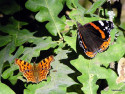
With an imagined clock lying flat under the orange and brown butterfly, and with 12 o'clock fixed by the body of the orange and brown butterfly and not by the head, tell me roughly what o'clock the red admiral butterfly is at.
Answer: The red admiral butterfly is roughly at 2 o'clock from the orange and brown butterfly.

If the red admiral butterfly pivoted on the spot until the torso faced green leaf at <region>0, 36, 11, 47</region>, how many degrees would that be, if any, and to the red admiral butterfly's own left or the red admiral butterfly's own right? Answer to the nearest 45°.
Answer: approximately 45° to the red admiral butterfly's own left

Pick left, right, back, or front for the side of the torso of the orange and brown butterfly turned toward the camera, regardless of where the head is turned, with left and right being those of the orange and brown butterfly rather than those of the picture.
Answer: back

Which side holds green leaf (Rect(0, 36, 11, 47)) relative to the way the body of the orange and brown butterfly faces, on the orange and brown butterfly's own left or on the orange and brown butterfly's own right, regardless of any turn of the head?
on the orange and brown butterfly's own left

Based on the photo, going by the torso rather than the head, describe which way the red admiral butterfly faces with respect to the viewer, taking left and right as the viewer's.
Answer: facing away from the viewer and to the left of the viewer

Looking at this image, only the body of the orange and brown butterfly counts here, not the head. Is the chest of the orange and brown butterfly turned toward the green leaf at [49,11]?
yes

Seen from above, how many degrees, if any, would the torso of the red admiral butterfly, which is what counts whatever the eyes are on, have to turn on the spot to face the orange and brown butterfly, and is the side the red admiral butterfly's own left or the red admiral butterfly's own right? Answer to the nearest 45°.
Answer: approximately 90° to the red admiral butterfly's own left
